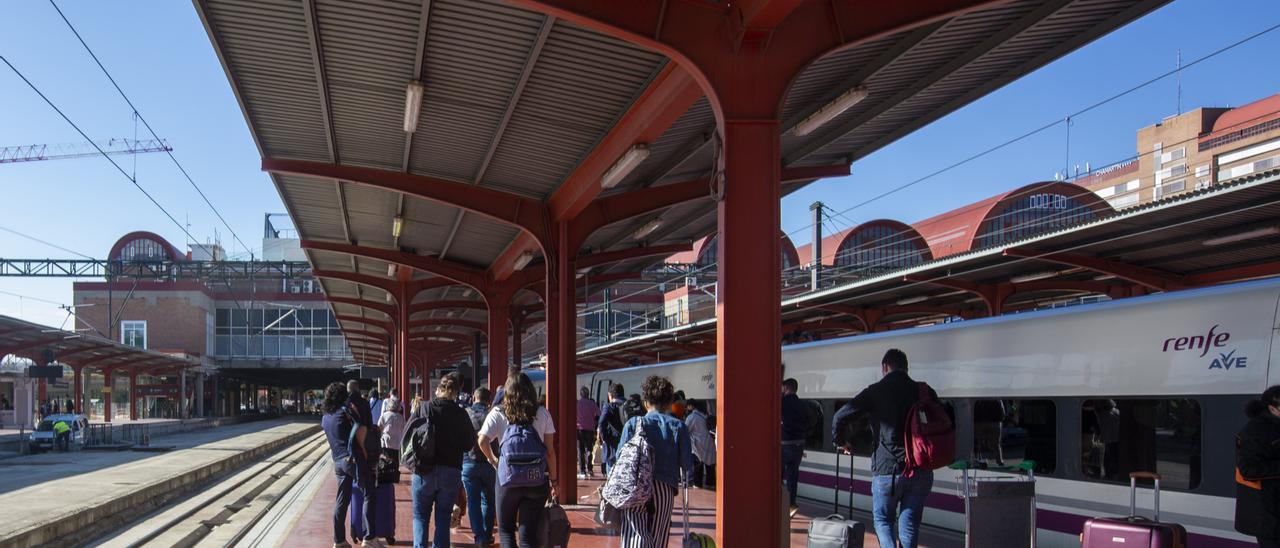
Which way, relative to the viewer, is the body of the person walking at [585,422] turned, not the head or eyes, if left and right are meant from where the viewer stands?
facing away from the viewer

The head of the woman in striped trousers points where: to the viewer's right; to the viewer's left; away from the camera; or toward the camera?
away from the camera

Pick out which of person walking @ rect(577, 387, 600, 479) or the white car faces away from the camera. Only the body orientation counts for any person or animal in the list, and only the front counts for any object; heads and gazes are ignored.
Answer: the person walking

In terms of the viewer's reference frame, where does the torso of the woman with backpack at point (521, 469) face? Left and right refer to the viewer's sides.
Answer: facing away from the viewer

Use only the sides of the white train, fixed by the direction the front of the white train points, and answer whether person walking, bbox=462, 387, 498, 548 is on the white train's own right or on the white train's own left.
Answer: on the white train's own left

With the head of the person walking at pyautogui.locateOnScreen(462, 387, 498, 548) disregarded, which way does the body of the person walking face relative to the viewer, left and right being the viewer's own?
facing away from the viewer

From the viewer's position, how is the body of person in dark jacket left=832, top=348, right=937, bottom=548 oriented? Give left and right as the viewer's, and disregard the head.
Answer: facing away from the viewer

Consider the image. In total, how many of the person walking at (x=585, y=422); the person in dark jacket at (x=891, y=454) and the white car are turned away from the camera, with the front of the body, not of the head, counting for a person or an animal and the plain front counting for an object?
2

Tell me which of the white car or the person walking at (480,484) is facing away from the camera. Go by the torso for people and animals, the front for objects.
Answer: the person walking

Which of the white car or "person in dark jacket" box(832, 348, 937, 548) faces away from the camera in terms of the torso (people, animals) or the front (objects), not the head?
the person in dark jacket
